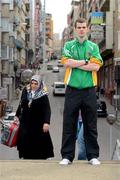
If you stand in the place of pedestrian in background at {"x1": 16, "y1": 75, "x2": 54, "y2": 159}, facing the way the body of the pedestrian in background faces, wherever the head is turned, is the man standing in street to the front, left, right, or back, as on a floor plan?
left

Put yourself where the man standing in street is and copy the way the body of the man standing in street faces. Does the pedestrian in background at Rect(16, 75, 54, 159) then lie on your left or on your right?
on your right

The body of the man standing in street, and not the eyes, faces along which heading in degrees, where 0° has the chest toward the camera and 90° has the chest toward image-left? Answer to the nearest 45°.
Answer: approximately 0°

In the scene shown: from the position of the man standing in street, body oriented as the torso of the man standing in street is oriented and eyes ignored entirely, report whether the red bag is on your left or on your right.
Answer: on your right
